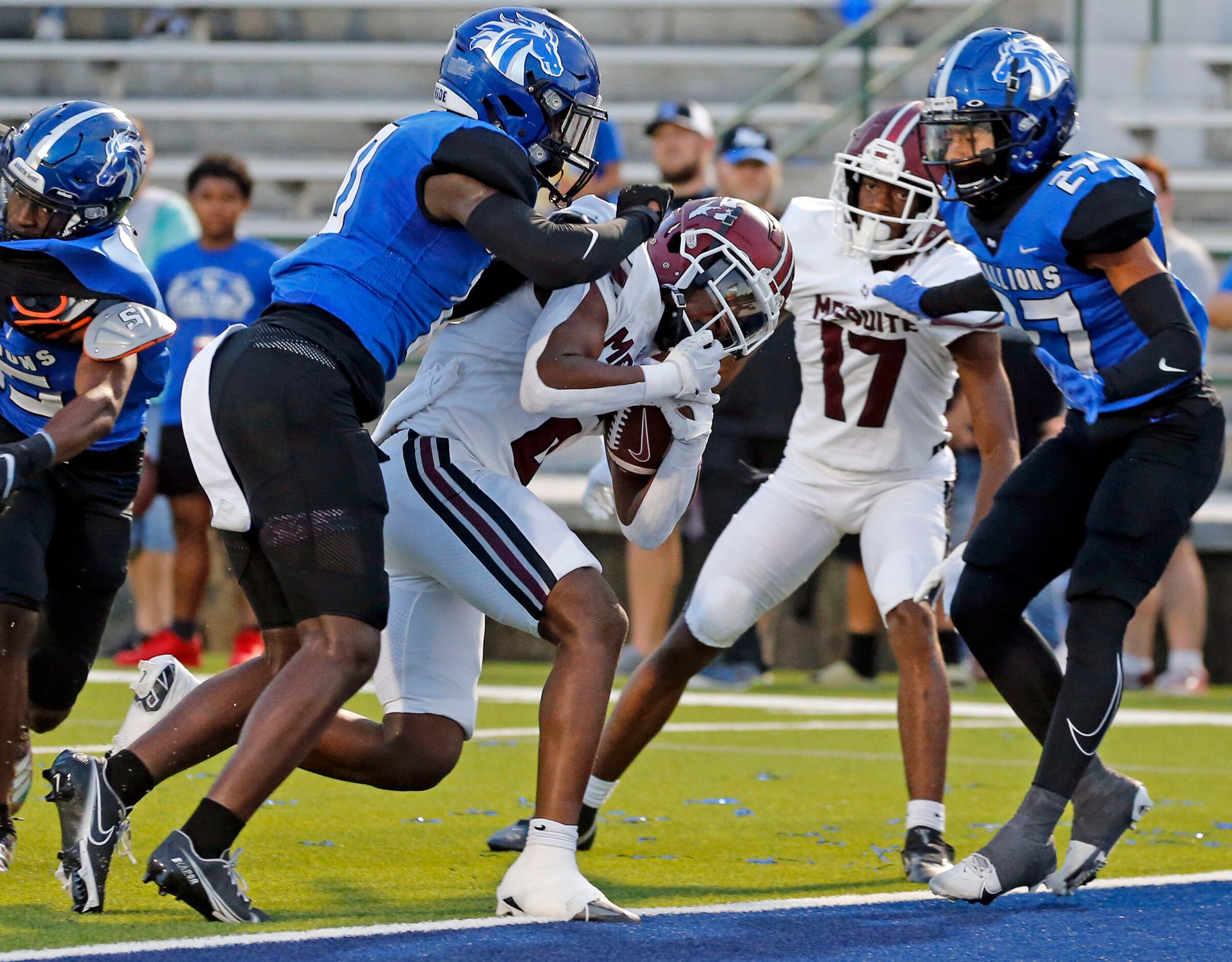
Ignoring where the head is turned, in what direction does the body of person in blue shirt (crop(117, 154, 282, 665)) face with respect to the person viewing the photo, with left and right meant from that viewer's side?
facing the viewer

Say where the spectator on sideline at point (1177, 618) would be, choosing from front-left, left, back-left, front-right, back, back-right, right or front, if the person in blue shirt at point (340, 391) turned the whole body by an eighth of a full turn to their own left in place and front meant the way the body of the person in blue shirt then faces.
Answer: front

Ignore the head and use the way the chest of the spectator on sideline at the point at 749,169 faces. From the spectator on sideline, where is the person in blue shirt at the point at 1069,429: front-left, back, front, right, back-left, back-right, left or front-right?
front

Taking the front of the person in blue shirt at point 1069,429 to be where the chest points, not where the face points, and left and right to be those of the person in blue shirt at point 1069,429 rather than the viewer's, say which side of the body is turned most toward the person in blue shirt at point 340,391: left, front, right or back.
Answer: front

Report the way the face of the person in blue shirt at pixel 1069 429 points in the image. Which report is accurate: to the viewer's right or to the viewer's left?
to the viewer's left

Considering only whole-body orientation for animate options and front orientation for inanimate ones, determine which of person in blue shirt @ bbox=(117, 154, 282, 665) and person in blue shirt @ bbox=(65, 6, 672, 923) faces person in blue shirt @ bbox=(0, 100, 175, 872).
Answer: person in blue shirt @ bbox=(117, 154, 282, 665)

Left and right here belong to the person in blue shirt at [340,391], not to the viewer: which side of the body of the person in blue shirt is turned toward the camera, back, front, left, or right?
right

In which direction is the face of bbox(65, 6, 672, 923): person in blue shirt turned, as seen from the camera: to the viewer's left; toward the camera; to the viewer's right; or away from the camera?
to the viewer's right

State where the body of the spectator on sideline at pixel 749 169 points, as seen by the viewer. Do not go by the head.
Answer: toward the camera

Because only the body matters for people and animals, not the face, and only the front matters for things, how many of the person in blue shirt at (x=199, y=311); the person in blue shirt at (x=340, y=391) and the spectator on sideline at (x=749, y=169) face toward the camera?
2
